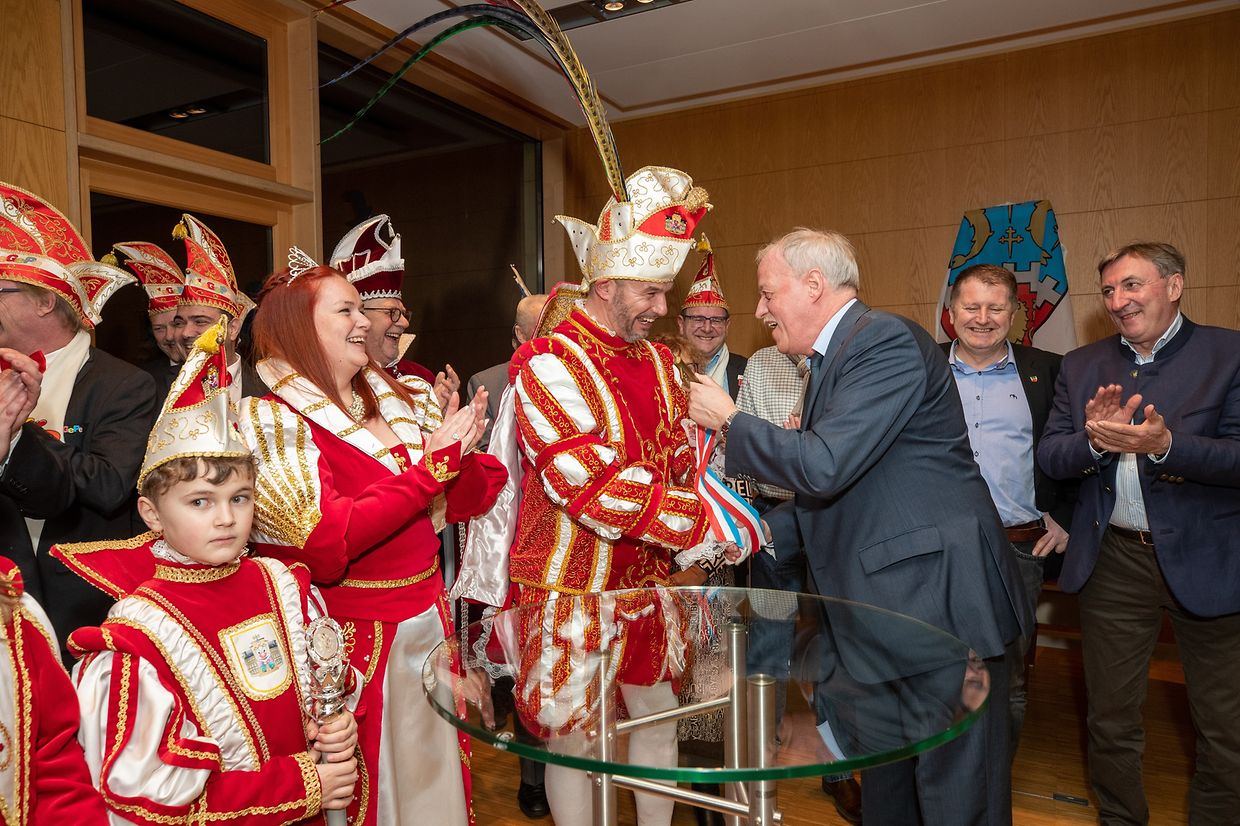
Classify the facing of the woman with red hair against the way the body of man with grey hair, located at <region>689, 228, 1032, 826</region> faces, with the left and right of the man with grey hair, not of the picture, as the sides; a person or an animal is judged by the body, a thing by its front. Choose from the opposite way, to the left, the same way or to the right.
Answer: the opposite way

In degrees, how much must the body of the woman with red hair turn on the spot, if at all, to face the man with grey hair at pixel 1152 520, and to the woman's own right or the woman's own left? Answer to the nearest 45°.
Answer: approximately 45° to the woman's own left

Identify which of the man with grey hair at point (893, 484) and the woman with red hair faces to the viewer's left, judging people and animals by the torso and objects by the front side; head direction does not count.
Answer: the man with grey hair

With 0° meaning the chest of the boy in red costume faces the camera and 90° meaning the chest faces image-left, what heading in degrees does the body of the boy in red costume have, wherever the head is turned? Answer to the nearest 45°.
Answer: approximately 315°

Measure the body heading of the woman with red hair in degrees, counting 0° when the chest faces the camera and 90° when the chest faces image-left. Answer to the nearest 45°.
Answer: approximately 315°

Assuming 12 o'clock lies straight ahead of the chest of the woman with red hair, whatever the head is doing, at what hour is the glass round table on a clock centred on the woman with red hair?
The glass round table is roughly at 12 o'clock from the woman with red hair.

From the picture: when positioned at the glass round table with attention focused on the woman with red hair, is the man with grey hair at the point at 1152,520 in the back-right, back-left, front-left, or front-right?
back-right

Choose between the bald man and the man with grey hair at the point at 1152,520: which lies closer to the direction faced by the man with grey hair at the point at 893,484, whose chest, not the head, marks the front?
the bald man

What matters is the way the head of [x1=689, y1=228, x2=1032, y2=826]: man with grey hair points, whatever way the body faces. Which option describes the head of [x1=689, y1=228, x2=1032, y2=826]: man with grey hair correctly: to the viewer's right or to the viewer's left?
to the viewer's left

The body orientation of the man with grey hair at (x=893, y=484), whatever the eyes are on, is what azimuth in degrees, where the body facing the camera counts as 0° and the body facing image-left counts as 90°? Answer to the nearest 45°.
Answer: approximately 90°
